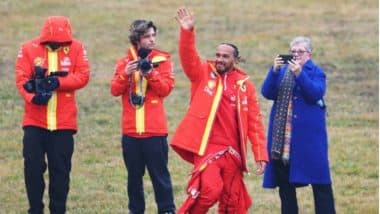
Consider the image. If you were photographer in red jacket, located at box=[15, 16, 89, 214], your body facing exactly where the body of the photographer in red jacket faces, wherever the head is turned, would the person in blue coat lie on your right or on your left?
on your left

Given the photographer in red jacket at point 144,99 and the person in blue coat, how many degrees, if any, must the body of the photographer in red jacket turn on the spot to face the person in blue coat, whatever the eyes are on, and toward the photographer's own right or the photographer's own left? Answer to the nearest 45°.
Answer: approximately 90° to the photographer's own left

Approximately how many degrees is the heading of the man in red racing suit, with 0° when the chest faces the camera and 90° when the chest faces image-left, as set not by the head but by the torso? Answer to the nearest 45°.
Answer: approximately 0°

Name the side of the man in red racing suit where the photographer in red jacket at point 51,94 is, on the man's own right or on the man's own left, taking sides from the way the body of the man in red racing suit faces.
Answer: on the man's own right

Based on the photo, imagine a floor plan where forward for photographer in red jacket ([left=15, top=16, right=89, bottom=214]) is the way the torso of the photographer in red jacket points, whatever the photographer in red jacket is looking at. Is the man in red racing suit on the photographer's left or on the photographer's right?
on the photographer's left

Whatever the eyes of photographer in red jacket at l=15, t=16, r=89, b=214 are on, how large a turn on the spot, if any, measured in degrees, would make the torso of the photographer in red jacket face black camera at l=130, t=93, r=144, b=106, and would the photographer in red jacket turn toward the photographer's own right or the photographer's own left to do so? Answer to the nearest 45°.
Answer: approximately 90° to the photographer's own left

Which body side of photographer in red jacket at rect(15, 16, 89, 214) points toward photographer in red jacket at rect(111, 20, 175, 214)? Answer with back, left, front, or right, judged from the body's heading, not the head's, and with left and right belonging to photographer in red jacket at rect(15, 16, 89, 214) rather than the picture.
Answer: left
